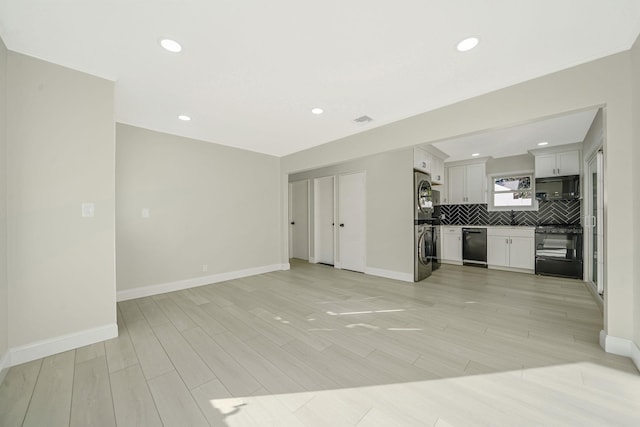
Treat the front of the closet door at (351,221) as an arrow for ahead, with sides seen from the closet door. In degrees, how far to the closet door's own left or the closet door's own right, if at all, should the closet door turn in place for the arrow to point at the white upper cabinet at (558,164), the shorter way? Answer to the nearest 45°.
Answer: approximately 135° to the closet door's own left

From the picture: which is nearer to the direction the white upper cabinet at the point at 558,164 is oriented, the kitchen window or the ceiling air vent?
the ceiling air vent

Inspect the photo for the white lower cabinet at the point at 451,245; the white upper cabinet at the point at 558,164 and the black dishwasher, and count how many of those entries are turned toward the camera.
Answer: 3

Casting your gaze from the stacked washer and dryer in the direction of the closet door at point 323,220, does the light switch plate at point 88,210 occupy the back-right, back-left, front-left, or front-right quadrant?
front-left

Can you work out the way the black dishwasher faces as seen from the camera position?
facing the viewer

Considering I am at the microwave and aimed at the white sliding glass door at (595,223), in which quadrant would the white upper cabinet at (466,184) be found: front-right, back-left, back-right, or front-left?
back-right

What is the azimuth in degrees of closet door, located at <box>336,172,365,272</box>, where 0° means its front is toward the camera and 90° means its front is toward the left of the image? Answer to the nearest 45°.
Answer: approximately 45°

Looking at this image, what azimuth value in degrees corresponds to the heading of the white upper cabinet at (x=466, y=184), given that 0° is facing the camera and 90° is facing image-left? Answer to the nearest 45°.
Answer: approximately 0°

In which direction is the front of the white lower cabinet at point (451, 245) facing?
toward the camera

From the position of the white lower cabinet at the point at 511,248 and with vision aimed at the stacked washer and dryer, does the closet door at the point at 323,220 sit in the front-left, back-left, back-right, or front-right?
front-right

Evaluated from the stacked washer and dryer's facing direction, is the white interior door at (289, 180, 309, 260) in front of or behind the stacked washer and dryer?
behind

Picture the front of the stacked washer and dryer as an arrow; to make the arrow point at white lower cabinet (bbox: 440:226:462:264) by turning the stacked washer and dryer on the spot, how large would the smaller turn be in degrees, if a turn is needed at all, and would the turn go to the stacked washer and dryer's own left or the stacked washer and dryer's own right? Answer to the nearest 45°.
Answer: approximately 135° to the stacked washer and dryer's own left

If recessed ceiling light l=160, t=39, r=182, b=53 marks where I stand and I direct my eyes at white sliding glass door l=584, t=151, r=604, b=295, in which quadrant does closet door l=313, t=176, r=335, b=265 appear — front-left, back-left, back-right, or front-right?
front-left

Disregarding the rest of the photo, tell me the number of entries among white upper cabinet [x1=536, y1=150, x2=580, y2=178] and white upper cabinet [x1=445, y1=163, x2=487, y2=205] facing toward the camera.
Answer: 2

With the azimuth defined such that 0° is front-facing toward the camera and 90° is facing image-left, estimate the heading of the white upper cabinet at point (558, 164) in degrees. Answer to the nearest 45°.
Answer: approximately 0°

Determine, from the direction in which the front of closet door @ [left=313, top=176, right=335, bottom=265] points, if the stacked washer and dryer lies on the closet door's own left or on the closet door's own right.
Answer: on the closet door's own left

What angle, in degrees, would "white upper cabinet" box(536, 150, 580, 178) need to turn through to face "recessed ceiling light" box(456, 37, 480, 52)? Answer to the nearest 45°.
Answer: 0° — it already faces it
